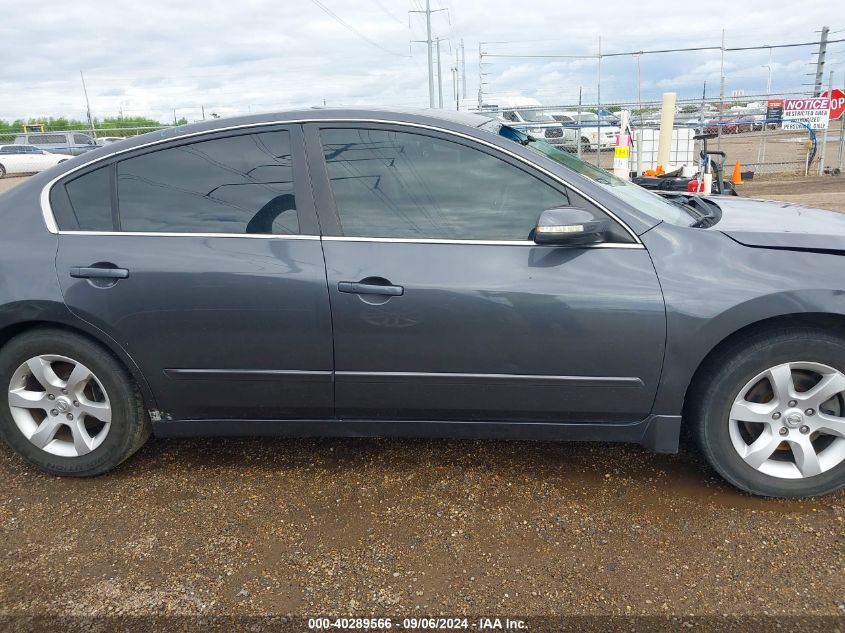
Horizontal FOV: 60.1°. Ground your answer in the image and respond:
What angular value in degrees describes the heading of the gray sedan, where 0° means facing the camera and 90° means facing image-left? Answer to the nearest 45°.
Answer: approximately 270°

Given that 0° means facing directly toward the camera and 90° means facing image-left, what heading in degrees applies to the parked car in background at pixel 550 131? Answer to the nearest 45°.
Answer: approximately 315°

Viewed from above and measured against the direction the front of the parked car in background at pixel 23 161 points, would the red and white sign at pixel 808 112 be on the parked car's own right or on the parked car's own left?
on the parked car's own right

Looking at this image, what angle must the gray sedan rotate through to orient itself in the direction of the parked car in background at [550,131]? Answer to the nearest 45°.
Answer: approximately 90° to its left

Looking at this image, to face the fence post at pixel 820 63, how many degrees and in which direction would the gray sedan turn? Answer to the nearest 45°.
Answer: approximately 45° to its left
